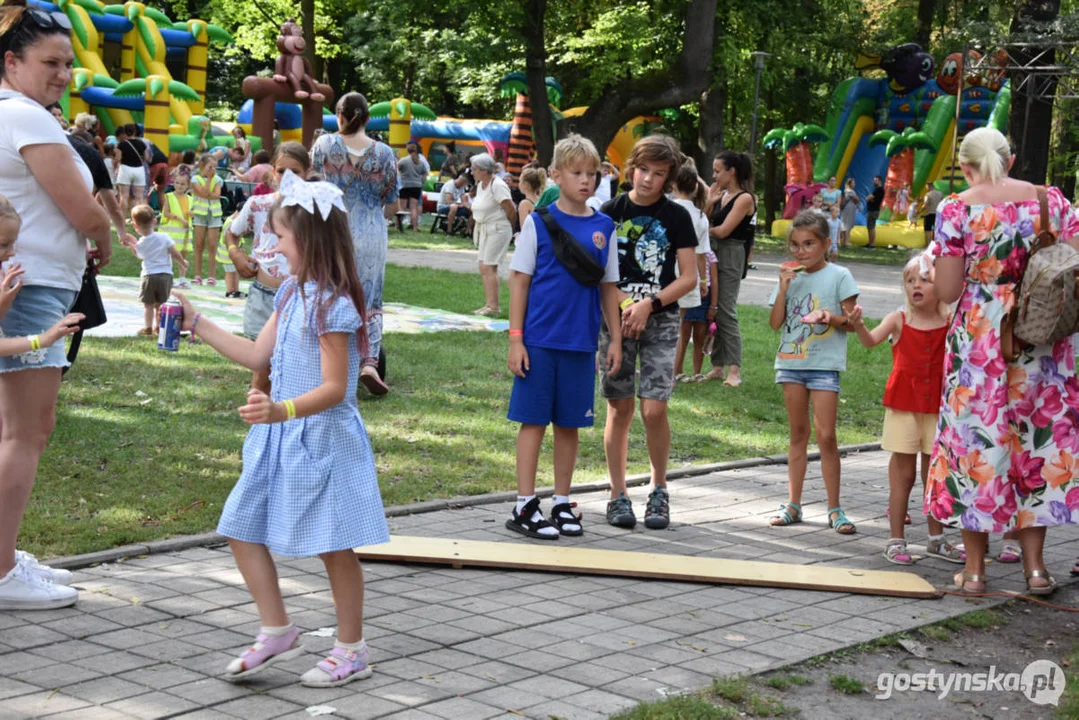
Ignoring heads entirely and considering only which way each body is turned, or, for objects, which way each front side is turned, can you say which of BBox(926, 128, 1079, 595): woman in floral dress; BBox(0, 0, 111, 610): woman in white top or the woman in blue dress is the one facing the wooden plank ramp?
the woman in white top

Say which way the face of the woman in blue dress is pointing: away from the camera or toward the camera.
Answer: away from the camera

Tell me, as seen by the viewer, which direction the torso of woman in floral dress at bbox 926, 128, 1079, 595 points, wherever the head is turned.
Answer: away from the camera

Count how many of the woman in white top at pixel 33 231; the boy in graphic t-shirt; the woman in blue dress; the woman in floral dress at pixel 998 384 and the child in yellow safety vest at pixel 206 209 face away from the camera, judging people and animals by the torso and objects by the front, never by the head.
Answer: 2

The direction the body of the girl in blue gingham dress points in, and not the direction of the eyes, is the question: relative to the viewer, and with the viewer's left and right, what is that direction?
facing to the left of the viewer

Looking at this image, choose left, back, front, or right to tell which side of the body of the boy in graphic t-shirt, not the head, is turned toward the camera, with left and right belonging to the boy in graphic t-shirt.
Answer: front

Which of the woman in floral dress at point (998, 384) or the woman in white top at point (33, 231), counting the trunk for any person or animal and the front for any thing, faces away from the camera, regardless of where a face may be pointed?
the woman in floral dress

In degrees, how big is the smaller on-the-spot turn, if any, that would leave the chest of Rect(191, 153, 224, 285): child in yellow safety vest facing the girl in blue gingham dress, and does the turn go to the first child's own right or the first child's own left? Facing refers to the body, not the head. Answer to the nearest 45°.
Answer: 0° — they already face them

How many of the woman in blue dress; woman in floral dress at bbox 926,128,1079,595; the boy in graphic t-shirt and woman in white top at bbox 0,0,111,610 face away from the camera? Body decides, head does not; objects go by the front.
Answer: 2

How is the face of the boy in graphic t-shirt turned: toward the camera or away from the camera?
toward the camera

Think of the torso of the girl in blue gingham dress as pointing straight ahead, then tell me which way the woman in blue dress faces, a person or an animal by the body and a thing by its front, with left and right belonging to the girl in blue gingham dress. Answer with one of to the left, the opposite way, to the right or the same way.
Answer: to the right

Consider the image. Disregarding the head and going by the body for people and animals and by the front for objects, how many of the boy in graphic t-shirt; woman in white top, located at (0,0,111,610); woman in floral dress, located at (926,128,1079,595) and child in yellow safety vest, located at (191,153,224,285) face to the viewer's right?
1

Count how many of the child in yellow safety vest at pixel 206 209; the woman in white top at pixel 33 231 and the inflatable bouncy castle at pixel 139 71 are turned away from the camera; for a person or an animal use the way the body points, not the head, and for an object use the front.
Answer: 0

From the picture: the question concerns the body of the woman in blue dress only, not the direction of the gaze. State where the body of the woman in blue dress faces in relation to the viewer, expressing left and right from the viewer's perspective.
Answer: facing away from the viewer

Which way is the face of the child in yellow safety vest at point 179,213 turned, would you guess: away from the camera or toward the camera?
toward the camera

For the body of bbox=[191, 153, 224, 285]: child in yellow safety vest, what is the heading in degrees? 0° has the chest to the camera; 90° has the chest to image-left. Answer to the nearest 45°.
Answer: approximately 0°
